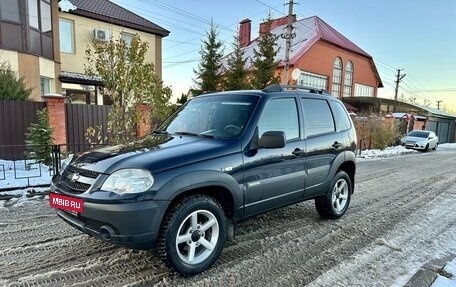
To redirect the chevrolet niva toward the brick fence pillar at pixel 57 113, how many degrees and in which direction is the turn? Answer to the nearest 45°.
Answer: approximately 90° to its right

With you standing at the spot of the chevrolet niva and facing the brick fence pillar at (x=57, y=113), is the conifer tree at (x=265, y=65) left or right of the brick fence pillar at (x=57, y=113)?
right

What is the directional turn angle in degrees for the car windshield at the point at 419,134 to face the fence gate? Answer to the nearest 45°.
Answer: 0° — it already faces it

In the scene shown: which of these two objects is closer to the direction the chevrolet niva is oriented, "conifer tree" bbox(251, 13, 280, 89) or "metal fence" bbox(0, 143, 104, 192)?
the metal fence

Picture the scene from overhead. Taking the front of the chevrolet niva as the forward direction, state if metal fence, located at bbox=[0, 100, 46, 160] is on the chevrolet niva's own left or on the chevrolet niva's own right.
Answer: on the chevrolet niva's own right

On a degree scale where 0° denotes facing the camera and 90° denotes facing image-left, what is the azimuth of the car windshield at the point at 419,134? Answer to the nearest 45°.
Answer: approximately 45°

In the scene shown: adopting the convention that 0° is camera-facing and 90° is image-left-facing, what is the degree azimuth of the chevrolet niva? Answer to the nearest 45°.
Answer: approximately 45°

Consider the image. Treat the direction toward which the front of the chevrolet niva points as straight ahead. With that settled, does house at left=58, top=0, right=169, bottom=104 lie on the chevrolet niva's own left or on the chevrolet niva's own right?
on the chevrolet niva's own right

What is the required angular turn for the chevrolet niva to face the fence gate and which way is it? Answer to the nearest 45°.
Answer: approximately 90° to its right

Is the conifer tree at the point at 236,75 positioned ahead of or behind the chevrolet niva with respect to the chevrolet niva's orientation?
behind
